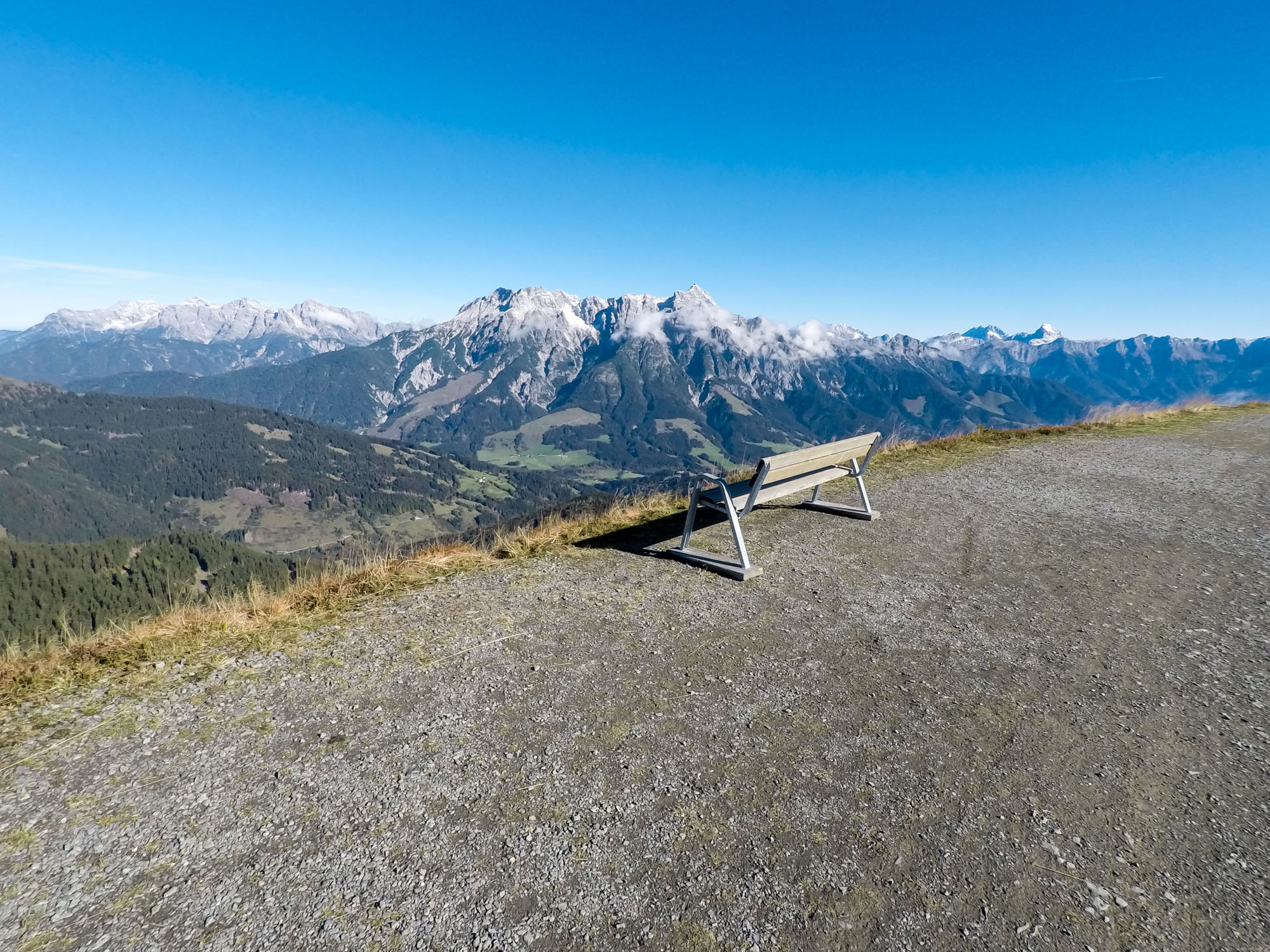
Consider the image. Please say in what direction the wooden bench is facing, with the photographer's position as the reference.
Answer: facing away from the viewer and to the left of the viewer
